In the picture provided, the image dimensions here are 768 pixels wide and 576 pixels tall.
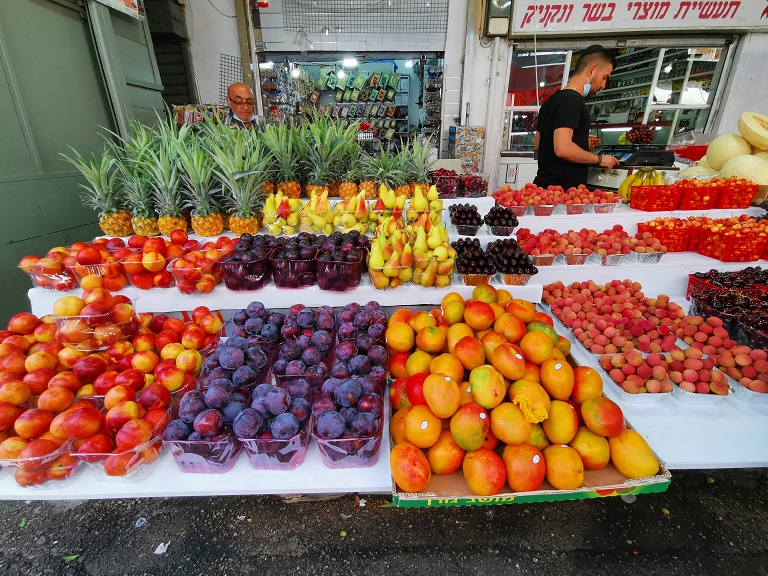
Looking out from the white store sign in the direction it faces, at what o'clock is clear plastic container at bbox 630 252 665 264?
The clear plastic container is roughly at 12 o'clock from the white store sign.

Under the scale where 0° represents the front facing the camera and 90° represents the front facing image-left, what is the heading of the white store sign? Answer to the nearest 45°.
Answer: approximately 0°

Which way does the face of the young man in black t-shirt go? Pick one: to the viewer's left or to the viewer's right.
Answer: to the viewer's right

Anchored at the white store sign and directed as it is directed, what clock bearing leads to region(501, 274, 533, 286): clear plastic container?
The clear plastic container is roughly at 12 o'clock from the white store sign.
